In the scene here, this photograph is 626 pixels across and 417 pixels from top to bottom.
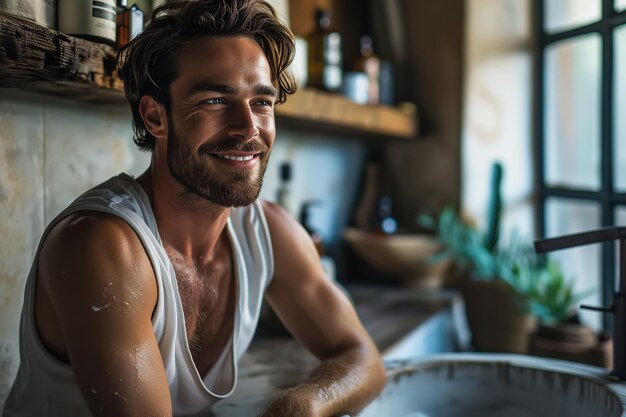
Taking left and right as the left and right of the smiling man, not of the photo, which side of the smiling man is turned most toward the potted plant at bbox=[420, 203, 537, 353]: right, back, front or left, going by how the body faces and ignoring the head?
left

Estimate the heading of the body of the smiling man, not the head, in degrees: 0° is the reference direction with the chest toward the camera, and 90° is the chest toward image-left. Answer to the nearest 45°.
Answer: approximately 315°

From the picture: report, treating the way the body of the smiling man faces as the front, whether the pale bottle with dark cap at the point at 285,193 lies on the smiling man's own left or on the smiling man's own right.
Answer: on the smiling man's own left

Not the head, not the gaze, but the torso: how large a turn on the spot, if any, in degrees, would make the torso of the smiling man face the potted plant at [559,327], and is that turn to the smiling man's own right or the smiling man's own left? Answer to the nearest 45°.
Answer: approximately 90° to the smiling man's own left

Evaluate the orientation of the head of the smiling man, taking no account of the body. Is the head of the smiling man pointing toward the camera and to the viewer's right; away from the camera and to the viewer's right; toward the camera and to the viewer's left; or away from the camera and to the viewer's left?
toward the camera and to the viewer's right

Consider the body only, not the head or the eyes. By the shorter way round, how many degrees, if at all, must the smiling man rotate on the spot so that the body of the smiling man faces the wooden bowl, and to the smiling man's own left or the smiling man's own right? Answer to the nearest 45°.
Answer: approximately 90° to the smiling man's own left
